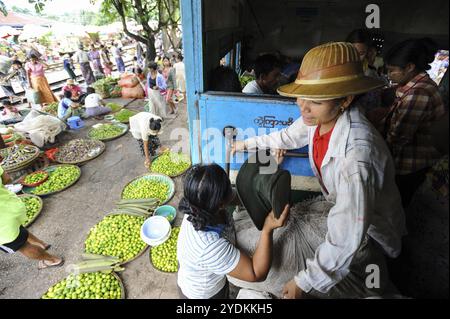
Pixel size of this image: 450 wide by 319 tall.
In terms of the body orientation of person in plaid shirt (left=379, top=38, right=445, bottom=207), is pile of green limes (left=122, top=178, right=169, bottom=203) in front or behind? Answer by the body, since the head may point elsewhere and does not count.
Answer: in front

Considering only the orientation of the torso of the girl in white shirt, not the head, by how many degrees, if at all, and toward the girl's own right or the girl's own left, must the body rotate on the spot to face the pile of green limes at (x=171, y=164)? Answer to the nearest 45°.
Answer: approximately 45° to the girl's own left

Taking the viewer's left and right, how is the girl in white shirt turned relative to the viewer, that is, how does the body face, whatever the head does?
facing away from the viewer and to the right of the viewer

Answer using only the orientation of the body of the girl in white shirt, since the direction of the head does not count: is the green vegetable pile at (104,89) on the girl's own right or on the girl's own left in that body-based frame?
on the girl's own left

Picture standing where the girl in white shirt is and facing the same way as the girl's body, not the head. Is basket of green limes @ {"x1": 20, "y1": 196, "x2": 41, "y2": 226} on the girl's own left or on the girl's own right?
on the girl's own left

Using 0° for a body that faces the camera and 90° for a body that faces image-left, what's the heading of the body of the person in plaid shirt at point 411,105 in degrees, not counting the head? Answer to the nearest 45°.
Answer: approximately 90°
